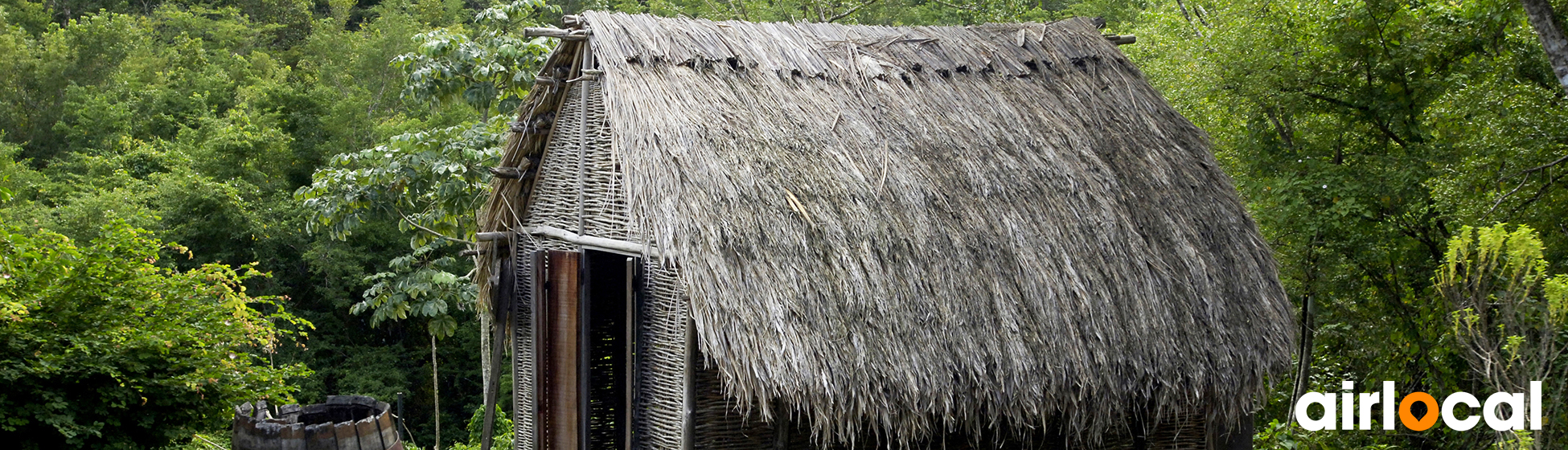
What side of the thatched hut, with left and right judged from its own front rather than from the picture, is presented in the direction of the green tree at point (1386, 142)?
back

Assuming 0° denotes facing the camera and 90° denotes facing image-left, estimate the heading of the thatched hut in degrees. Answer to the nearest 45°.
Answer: approximately 45°

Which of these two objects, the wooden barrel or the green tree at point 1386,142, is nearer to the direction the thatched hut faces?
the wooden barrel

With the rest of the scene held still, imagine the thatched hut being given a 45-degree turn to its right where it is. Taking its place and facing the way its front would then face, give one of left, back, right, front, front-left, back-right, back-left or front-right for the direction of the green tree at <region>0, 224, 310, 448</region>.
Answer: front
